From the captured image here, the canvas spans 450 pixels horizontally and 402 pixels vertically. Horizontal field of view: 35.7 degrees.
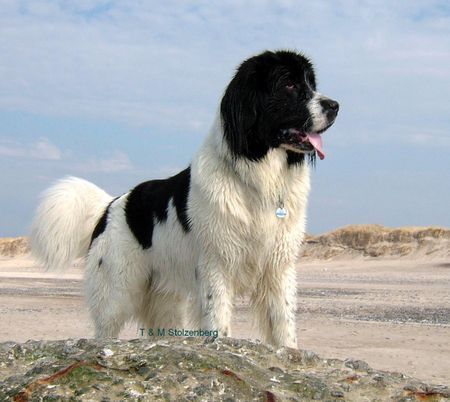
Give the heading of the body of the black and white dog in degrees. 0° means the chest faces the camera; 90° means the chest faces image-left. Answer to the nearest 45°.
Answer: approximately 315°
